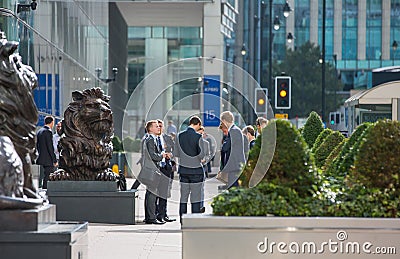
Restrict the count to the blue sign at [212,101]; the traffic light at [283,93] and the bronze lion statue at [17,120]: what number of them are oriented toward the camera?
2

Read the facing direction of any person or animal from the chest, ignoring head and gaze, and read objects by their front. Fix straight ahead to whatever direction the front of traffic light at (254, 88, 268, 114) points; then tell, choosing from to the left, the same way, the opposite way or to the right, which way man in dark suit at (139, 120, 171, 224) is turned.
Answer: to the left

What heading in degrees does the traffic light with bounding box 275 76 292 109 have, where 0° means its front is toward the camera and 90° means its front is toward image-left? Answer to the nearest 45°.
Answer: approximately 0°

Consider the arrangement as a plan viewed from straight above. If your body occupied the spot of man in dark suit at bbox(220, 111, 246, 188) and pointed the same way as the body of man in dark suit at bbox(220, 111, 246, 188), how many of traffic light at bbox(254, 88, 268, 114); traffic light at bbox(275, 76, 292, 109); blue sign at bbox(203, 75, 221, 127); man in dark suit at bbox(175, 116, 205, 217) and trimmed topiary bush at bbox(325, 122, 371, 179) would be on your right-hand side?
3

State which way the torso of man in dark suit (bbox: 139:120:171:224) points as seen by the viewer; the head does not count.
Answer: to the viewer's right

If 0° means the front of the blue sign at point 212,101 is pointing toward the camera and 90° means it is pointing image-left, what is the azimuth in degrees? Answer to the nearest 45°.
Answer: approximately 0°

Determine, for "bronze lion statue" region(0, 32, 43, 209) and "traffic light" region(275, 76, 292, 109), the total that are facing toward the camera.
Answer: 1

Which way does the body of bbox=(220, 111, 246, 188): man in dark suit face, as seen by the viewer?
to the viewer's left

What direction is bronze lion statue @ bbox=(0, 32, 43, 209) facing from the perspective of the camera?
to the viewer's right

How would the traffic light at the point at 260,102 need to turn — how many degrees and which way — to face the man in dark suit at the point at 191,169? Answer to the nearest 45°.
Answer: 0° — it already faces them
